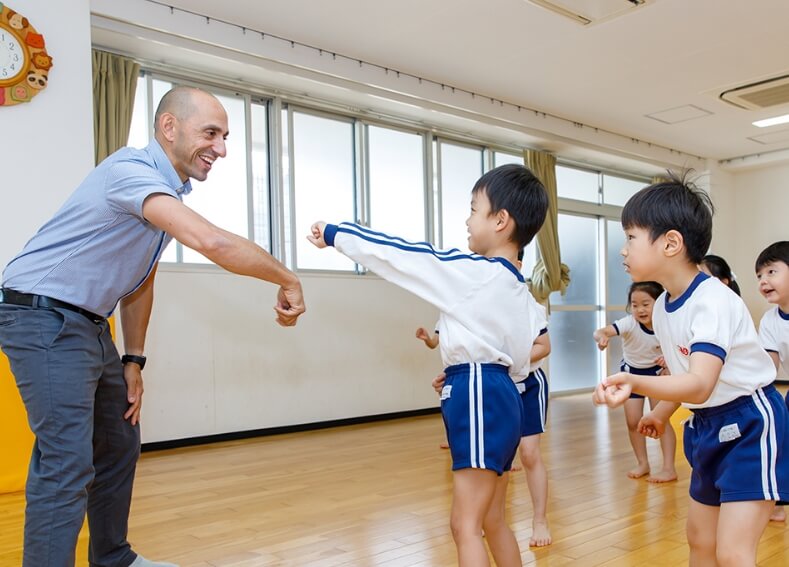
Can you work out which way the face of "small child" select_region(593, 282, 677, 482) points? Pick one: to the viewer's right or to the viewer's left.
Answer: to the viewer's left

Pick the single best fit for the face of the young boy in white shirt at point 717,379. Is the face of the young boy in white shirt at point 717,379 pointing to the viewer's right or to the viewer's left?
to the viewer's left

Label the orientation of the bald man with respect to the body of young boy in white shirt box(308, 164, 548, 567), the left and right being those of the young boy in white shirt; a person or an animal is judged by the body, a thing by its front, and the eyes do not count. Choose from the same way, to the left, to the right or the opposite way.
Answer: the opposite way

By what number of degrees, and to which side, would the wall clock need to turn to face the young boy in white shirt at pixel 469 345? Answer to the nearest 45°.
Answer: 0° — it already faces them

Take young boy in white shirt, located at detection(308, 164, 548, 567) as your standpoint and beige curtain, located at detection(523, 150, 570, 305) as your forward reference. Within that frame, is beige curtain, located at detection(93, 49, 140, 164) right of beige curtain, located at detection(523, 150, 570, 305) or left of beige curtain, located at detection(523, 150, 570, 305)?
left

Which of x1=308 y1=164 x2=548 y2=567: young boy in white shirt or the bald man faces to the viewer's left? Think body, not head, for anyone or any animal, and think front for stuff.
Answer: the young boy in white shirt

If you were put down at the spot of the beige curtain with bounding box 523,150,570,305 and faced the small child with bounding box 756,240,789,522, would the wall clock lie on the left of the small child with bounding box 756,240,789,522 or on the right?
right

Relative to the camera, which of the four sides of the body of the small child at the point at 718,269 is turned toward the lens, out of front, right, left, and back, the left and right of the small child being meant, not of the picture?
left

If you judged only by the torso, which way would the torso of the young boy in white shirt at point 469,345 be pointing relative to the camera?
to the viewer's left

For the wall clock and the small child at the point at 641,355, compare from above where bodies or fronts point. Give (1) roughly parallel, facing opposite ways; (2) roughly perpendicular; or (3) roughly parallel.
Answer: roughly perpendicular

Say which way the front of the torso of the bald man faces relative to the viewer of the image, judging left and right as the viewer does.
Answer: facing to the right of the viewer

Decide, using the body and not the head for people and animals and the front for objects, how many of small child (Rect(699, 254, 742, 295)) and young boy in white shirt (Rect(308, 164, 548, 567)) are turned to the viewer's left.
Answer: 2
